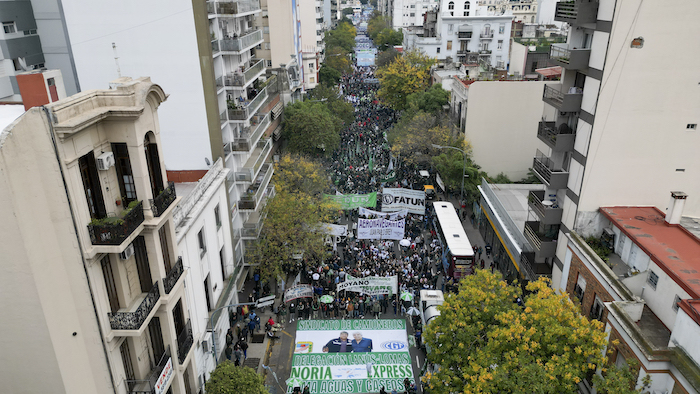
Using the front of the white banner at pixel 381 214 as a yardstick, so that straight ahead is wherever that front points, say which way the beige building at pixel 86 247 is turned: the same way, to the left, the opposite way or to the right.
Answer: to the left

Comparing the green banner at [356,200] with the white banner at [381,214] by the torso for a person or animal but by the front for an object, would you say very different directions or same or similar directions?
same or similar directions

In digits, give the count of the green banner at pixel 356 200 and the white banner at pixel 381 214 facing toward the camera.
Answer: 2

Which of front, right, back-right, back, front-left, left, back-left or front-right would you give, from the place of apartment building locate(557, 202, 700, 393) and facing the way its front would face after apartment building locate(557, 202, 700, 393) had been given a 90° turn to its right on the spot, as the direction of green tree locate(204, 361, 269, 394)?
left

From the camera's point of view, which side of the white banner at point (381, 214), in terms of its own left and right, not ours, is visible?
front

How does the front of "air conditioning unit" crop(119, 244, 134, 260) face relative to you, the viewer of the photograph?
facing the viewer and to the right of the viewer

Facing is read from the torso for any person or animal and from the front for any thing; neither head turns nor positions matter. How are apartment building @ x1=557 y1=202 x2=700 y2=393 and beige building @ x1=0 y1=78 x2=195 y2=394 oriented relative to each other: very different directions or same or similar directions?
very different directions

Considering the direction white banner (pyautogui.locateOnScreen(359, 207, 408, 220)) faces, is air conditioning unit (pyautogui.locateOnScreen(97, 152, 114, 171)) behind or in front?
in front

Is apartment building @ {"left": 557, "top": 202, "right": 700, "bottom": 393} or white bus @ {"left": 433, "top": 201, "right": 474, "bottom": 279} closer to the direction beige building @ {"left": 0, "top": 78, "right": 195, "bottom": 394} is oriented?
the apartment building

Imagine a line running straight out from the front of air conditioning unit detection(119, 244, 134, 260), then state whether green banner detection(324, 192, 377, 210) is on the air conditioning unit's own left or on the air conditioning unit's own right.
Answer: on the air conditioning unit's own left

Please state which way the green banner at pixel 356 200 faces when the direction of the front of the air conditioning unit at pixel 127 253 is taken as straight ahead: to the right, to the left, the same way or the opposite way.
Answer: to the right

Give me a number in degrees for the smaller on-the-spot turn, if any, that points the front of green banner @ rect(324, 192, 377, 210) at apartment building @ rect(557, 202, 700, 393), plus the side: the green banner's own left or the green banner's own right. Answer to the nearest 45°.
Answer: approximately 45° to the green banner's own left

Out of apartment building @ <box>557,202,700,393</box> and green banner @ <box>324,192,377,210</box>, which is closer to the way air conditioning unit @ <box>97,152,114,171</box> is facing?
the apartment building
